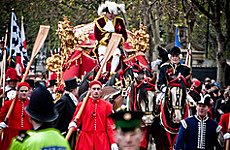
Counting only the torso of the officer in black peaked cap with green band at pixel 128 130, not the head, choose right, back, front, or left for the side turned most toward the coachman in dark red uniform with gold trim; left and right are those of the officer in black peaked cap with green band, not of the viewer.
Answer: back

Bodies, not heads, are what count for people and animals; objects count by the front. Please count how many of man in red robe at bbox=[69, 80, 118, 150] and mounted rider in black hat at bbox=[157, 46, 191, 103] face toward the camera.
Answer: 2

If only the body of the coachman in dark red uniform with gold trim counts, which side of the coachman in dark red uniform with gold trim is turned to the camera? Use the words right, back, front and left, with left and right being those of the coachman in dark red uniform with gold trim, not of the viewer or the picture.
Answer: front

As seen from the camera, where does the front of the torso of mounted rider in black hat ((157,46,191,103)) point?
toward the camera

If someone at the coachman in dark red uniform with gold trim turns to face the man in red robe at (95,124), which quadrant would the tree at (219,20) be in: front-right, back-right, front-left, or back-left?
back-left

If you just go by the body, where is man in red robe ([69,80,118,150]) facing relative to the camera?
toward the camera

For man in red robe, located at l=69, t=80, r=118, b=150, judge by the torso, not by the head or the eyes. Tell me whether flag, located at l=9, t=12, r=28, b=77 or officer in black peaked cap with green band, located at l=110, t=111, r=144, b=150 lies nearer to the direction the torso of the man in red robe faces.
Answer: the officer in black peaked cap with green band
